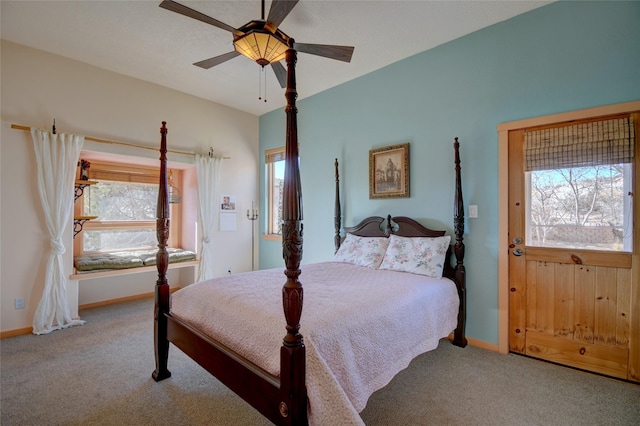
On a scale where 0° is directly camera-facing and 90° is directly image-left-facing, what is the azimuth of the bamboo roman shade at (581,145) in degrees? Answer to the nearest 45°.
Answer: approximately 45°

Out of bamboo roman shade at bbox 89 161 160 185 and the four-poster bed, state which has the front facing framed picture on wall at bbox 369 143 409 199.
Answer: the bamboo roman shade

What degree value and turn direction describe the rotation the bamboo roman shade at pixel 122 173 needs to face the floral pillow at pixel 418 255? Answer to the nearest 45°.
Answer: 0° — it already faces it

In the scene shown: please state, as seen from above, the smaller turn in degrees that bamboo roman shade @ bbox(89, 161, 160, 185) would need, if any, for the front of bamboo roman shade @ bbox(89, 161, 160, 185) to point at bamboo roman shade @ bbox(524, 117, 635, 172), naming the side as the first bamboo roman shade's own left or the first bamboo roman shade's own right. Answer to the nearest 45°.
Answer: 0° — it already faces it
